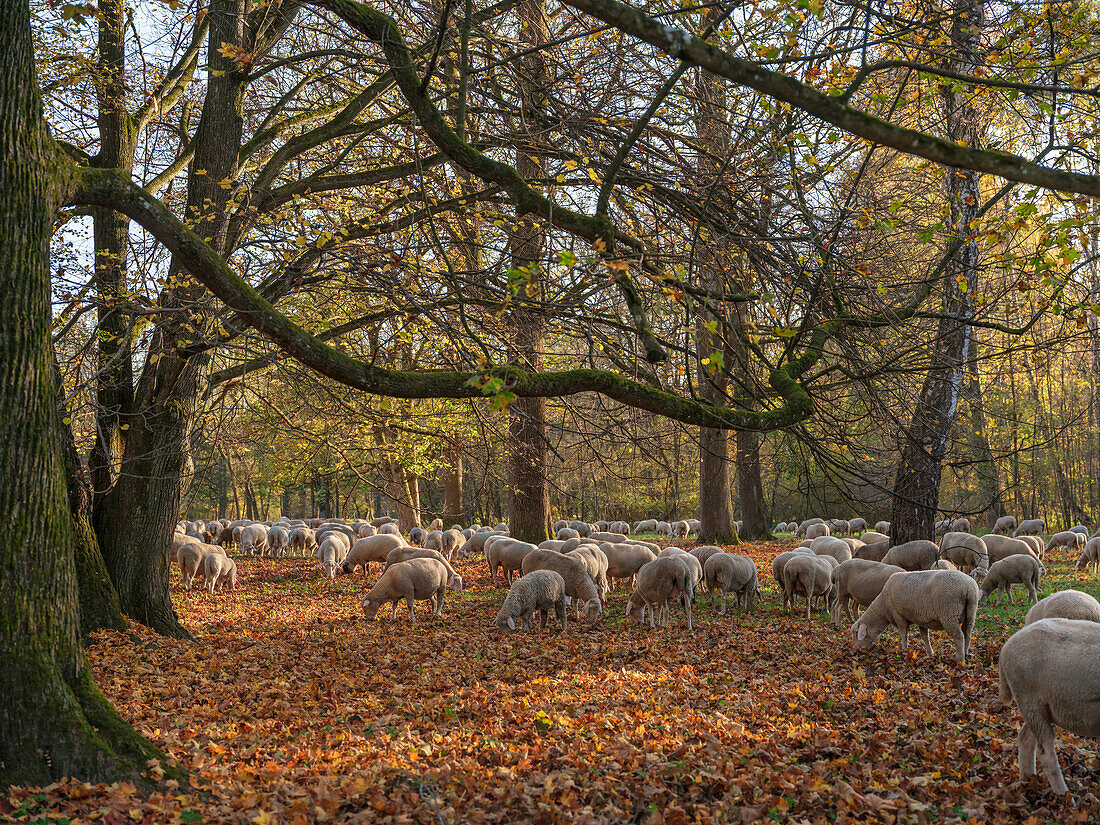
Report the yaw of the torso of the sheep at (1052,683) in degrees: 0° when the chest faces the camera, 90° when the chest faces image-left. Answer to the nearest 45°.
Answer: approximately 270°

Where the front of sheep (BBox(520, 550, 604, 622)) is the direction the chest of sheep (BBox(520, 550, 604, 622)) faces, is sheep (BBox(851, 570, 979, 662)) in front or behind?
in front

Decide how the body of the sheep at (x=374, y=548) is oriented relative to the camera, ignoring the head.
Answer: to the viewer's left

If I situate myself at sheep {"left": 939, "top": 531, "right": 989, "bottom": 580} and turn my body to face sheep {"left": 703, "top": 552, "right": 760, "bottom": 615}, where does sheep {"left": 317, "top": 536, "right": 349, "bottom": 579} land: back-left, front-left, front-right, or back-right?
front-right

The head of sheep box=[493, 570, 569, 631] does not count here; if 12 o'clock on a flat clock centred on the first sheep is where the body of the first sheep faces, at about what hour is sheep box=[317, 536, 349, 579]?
The sheep box=[317, 536, 349, 579] is roughly at 2 o'clock from the sheep box=[493, 570, 569, 631].

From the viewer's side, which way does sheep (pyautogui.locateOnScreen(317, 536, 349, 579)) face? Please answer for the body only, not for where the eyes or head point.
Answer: toward the camera

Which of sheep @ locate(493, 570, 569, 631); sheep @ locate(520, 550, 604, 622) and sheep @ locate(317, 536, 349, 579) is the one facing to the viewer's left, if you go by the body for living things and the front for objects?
sheep @ locate(493, 570, 569, 631)

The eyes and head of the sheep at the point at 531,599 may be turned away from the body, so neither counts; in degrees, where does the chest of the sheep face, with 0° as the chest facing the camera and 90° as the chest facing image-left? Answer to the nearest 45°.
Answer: approximately 90°

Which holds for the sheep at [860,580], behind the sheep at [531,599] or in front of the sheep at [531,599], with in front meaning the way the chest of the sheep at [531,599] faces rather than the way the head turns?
behind

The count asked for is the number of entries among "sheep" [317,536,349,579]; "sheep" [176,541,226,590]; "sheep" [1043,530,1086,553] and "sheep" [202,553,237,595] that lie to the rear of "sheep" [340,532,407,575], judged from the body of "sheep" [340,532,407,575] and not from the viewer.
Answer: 1
